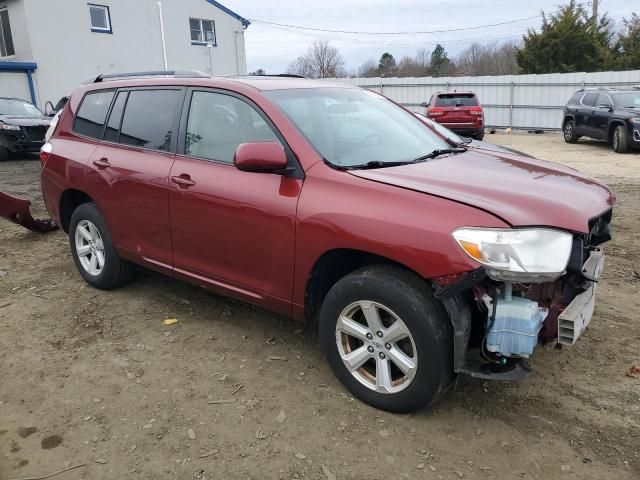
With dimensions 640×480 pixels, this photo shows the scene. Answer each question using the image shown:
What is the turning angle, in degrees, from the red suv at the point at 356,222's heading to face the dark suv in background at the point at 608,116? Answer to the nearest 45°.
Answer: approximately 90° to its left

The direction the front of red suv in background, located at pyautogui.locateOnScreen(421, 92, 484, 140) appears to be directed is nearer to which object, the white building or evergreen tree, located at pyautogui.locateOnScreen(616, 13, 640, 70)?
the evergreen tree

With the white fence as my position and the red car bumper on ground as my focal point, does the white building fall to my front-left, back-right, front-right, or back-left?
front-right

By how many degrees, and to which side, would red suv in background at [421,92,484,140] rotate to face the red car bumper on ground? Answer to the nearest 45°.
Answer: approximately 180°

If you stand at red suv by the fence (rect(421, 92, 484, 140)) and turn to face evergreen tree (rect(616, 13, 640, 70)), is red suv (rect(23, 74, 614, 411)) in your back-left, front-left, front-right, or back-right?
back-right

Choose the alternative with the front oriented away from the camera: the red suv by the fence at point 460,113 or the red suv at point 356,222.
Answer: the red suv by the fence

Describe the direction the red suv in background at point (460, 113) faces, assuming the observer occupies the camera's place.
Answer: facing away from the viewer

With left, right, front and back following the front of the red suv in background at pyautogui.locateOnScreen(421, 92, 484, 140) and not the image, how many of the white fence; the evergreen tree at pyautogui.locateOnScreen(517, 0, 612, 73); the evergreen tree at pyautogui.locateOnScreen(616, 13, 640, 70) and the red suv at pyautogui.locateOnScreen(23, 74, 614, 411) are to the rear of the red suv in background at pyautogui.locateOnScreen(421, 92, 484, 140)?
1

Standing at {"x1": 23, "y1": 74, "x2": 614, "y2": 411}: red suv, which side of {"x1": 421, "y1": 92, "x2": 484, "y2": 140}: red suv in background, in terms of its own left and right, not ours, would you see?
back

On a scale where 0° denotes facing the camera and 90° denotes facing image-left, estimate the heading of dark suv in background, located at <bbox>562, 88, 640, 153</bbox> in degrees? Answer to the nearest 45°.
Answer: approximately 315°

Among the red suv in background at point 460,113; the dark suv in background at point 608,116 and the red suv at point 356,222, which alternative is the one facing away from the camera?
the red suv in background at point 460,113

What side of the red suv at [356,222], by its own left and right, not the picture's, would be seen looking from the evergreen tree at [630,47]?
left

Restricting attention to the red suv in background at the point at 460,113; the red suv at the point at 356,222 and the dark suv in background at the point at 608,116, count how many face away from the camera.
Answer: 1

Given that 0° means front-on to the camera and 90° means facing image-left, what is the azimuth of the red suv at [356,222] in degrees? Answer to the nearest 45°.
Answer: approximately 315°
